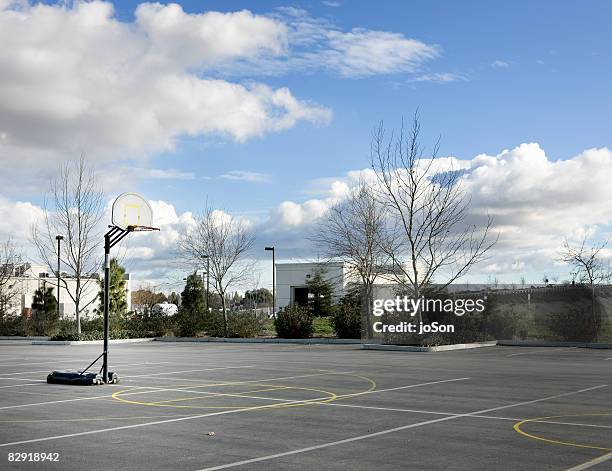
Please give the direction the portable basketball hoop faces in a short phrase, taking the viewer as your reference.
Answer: facing the viewer and to the right of the viewer

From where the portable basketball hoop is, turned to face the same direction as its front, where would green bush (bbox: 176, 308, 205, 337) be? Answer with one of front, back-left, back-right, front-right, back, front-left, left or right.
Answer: back-left

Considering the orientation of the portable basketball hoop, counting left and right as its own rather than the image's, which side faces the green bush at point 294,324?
left

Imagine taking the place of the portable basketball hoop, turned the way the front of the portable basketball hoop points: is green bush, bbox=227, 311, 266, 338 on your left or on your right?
on your left

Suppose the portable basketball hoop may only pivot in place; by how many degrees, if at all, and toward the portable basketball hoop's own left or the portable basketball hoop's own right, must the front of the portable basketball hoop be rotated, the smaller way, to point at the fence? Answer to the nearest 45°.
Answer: approximately 90° to the portable basketball hoop's own left

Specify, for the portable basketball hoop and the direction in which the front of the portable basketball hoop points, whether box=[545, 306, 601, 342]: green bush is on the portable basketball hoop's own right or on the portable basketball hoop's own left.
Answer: on the portable basketball hoop's own left

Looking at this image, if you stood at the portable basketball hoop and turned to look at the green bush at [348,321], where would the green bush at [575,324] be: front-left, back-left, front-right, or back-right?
front-right
